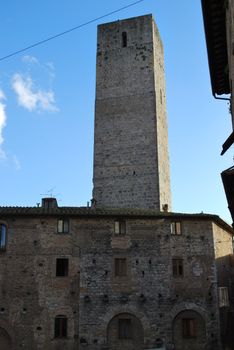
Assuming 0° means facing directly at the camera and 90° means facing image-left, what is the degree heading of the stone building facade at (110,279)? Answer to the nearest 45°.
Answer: approximately 0°

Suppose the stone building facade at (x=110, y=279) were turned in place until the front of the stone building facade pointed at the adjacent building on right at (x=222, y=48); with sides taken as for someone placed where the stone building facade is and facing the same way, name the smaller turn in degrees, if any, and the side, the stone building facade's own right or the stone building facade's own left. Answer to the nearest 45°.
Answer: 0° — it already faces it
